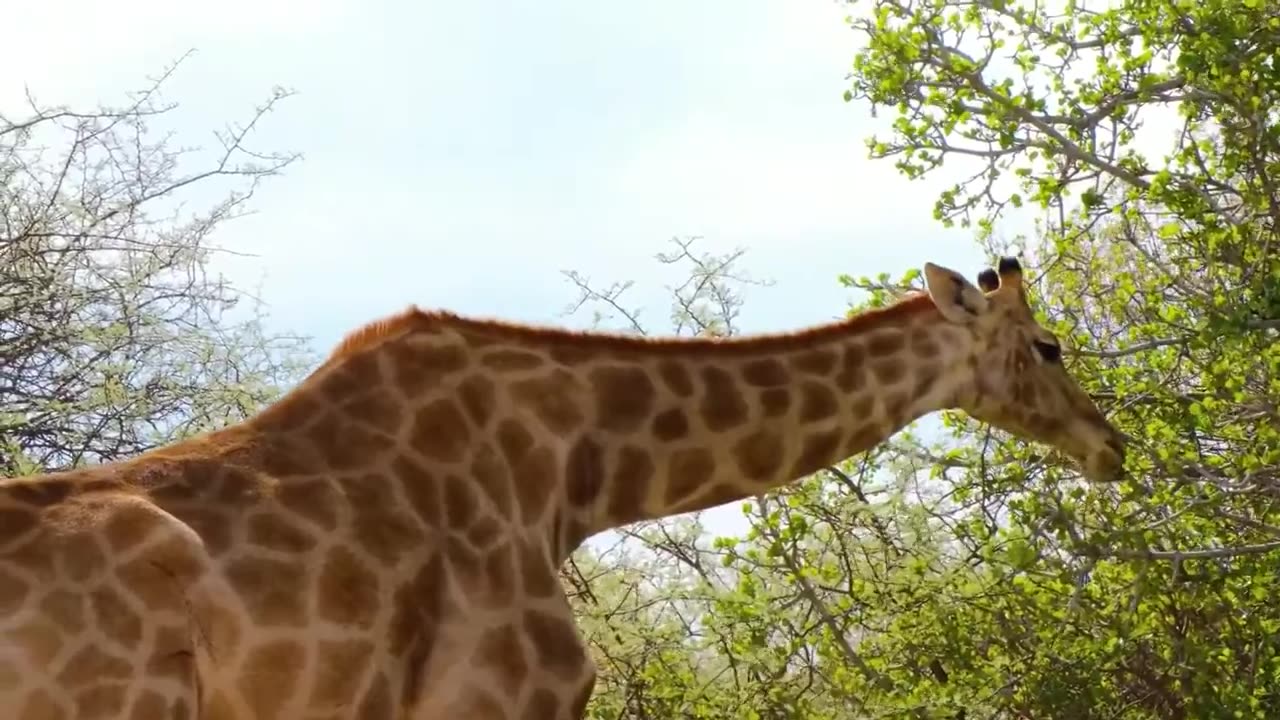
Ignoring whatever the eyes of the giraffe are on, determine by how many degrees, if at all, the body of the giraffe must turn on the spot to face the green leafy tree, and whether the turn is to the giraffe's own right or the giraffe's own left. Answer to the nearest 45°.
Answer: approximately 45° to the giraffe's own left

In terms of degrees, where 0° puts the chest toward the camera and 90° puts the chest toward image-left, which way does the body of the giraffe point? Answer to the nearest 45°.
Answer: approximately 270°
